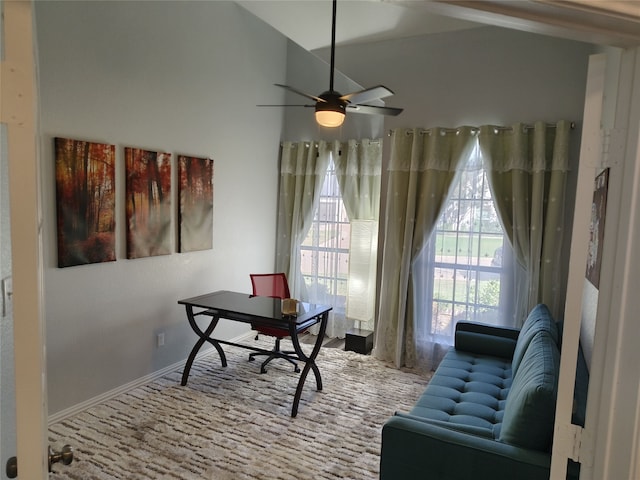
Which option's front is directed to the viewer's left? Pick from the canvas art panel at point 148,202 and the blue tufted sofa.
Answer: the blue tufted sofa

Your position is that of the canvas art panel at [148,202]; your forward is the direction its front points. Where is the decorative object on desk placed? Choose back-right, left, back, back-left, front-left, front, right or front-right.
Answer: front

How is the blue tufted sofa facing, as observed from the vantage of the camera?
facing to the left of the viewer

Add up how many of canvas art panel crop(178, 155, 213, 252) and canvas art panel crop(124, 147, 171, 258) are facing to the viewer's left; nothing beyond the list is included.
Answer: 0

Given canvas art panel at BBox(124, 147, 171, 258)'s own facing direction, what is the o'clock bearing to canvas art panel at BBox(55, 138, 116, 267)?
canvas art panel at BBox(55, 138, 116, 267) is roughly at 3 o'clock from canvas art panel at BBox(124, 147, 171, 258).

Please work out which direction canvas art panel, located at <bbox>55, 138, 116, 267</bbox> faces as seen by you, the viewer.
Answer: facing the viewer and to the right of the viewer

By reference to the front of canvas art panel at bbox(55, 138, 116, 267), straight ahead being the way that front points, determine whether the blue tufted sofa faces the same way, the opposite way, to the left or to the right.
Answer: the opposite way

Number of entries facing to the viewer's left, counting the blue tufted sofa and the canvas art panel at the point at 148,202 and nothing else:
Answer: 1

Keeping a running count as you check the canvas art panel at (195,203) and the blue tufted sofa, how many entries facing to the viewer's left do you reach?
1

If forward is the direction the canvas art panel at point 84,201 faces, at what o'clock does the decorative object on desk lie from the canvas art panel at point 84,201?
The decorative object on desk is roughly at 11 o'clock from the canvas art panel.

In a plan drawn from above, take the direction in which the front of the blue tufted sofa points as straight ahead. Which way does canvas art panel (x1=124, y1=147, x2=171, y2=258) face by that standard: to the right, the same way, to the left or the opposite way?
the opposite way

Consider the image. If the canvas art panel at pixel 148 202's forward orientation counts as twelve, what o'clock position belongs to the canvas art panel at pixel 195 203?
the canvas art panel at pixel 195 203 is roughly at 9 o'clock from the canvas art panel at pixel 148 202.

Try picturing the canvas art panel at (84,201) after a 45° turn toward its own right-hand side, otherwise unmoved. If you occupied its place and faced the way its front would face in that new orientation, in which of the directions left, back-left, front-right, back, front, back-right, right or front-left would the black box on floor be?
left

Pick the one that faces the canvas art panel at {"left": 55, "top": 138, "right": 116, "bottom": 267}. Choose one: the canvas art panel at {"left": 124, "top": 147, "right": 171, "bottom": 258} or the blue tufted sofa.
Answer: the blue tufted sofa
